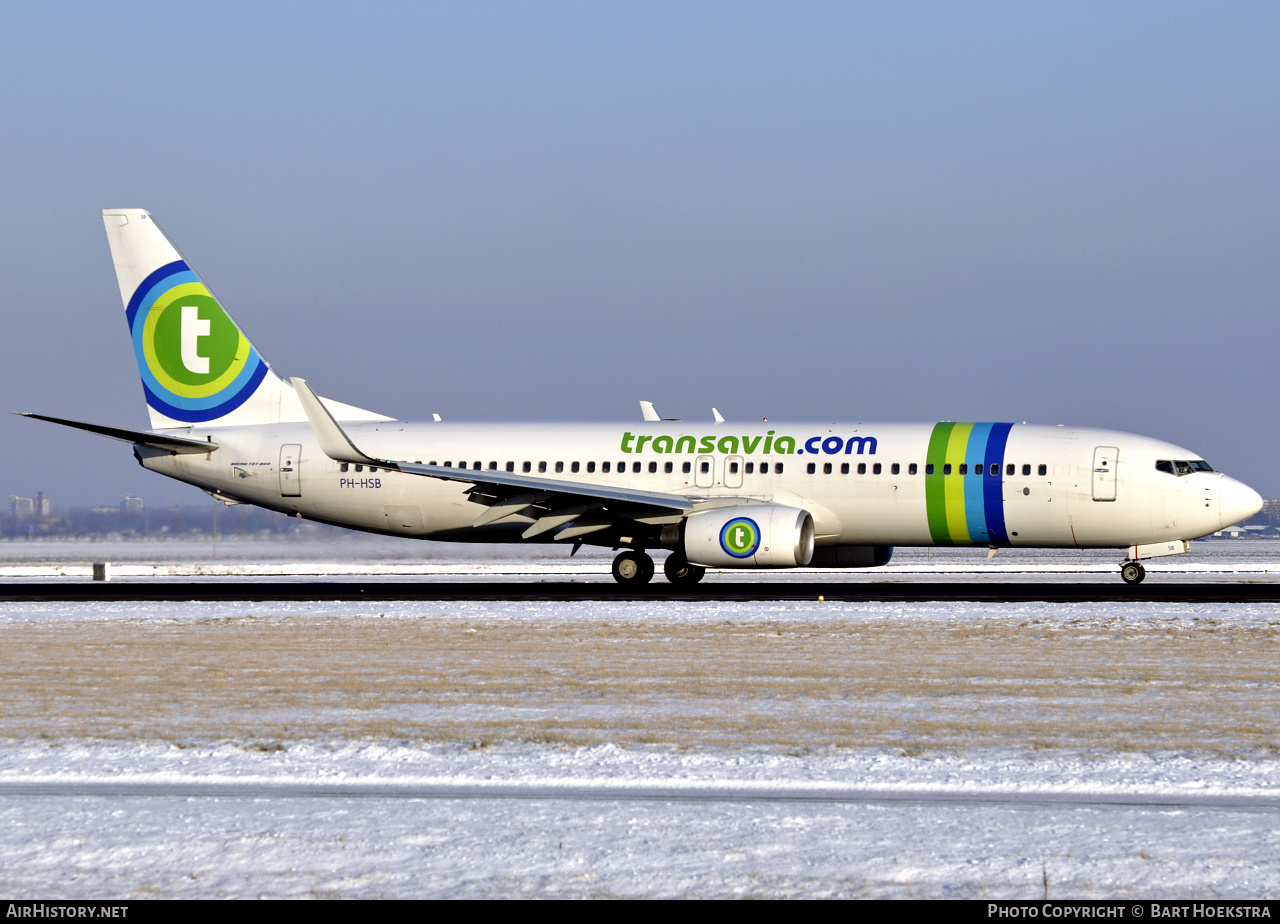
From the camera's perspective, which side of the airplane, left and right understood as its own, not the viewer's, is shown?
right
